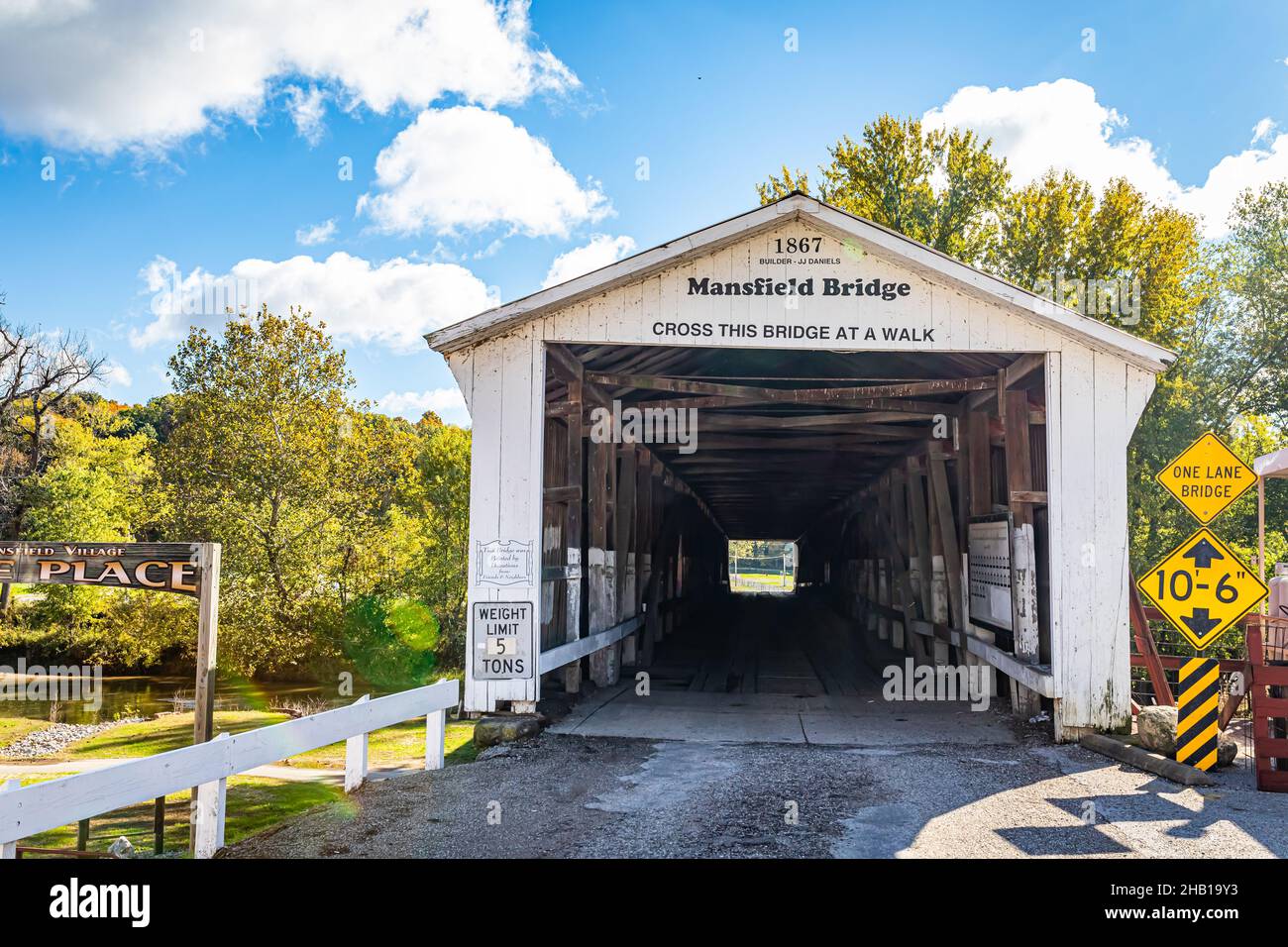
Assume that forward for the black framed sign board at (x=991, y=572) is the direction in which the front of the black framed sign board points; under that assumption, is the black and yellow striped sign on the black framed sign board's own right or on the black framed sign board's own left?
on the black framed sign board's own left

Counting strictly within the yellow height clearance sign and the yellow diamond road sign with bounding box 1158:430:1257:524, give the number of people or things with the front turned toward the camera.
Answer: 2

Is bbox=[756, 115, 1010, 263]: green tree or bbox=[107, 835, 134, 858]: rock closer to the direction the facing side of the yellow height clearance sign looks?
the rock

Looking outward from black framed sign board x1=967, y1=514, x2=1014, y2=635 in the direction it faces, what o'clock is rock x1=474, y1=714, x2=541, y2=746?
The rock is roughly at 12 o'clock from the black framed sign board.

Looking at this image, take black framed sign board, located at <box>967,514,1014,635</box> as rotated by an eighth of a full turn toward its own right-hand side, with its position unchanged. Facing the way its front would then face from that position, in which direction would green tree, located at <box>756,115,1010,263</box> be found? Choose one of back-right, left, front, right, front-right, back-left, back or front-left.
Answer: right
